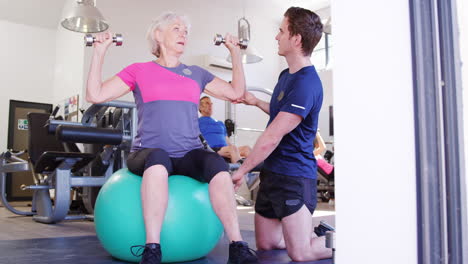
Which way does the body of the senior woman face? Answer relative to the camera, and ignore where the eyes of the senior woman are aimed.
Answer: toward the camera

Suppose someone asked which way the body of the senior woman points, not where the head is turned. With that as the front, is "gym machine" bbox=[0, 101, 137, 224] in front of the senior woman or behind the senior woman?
behind

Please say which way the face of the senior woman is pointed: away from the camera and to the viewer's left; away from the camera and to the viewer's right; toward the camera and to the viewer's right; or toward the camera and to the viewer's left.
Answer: toward the camera and to the viewer's right
